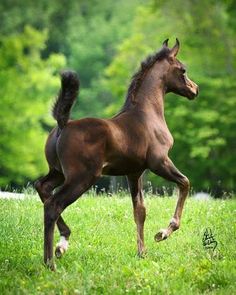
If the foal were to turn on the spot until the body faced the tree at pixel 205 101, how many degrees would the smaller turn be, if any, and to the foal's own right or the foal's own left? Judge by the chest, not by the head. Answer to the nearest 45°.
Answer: approximately 45° to the foal's own left

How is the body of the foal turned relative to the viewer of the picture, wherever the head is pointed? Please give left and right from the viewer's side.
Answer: facing away from the viewer and to the right of the viewer
